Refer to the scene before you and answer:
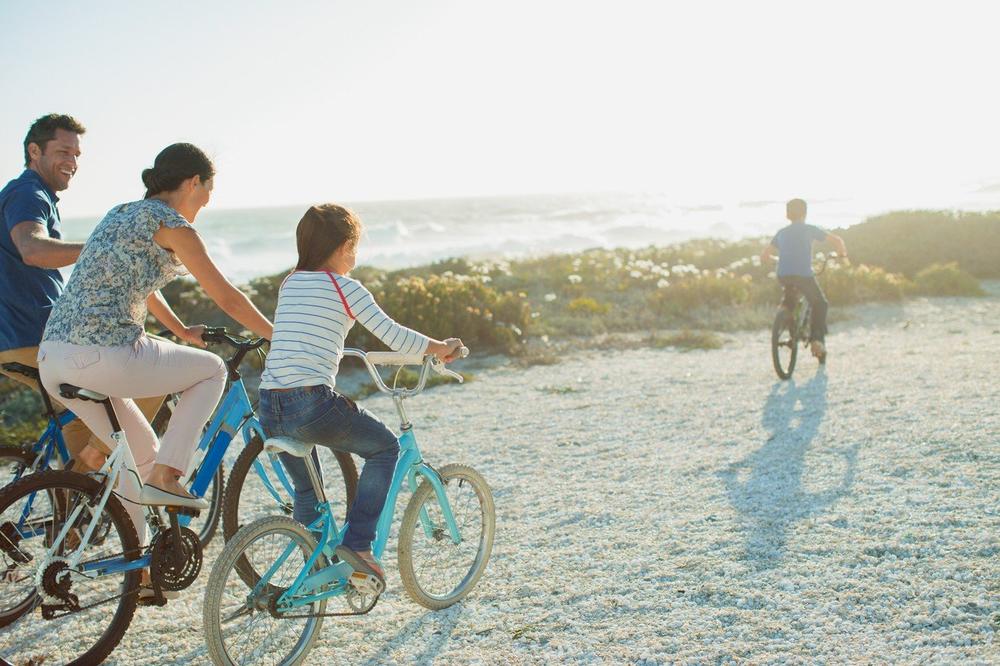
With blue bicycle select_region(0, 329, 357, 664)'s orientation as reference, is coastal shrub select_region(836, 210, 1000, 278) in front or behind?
in front

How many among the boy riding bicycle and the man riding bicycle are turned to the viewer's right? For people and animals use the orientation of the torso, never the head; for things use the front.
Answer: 1

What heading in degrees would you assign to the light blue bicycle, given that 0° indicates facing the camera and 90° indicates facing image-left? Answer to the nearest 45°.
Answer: approximately 225°

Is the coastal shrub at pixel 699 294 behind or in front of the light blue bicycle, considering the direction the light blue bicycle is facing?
in front

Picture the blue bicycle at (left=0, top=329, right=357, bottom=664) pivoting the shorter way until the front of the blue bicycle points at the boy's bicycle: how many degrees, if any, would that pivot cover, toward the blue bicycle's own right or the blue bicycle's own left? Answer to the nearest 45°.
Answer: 0° — it already faces it

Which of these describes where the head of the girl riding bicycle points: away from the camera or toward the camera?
away from the camera

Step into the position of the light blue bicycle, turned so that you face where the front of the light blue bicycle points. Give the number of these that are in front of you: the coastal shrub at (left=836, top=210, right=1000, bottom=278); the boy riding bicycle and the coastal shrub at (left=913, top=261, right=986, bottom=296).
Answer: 3

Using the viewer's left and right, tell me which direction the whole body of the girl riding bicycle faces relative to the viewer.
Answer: facing away from the viewer and to the right of the viewer

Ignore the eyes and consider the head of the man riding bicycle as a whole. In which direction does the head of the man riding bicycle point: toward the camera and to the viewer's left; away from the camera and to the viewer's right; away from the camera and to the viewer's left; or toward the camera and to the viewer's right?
toward the camera and to the viewer's right

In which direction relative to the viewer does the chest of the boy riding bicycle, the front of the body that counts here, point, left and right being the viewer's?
facing away from the viewer

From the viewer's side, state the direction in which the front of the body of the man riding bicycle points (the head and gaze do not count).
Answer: to the viewer's right

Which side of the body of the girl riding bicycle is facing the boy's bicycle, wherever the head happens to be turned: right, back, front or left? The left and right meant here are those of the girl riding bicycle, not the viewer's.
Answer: front

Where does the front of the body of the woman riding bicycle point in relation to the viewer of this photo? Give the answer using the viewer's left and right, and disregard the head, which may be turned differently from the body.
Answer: facing away from the viewer and to the right of the viewer

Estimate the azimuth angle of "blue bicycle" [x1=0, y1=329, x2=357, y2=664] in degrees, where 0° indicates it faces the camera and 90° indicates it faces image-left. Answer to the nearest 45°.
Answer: approximately 225°
